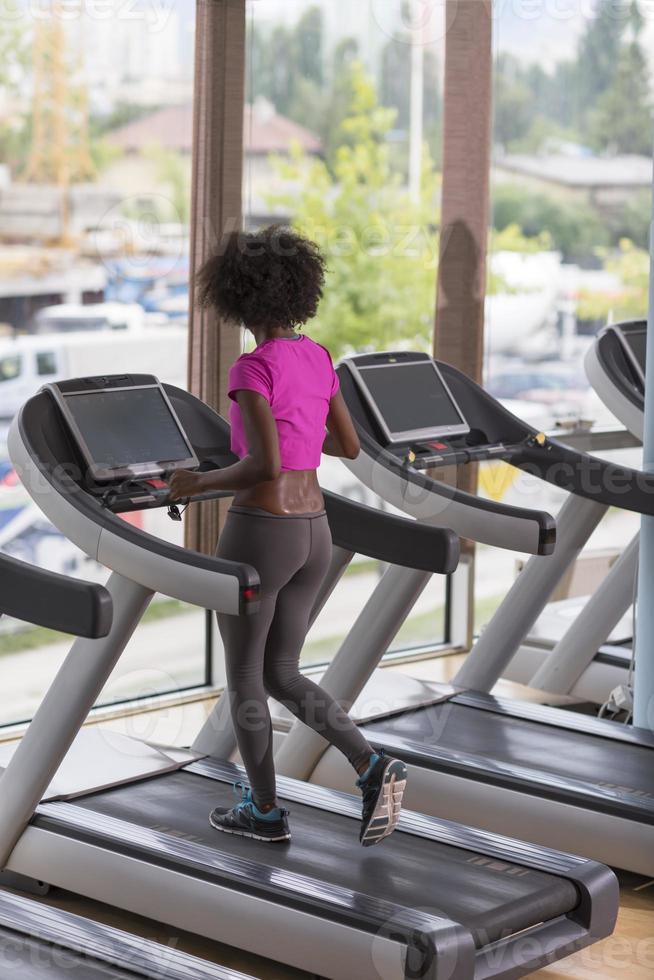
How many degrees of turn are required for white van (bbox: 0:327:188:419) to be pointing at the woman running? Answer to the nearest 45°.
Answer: approximately 90° to its left

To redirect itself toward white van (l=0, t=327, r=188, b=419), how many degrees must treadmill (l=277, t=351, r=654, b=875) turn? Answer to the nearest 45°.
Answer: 0° — it already faces it

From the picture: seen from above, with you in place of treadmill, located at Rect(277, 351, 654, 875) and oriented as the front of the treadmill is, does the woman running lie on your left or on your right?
on your left

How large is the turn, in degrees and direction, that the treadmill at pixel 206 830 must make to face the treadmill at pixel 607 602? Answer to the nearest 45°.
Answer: approximately 90° to its right

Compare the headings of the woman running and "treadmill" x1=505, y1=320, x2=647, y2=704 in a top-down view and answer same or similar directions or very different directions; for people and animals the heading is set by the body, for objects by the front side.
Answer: same or similar directions

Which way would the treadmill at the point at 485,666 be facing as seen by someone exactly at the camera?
facing away from the viewer and to the left of the viewer

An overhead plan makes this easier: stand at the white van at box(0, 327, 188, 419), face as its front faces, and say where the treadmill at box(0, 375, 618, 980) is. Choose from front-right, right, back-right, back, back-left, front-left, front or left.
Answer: left

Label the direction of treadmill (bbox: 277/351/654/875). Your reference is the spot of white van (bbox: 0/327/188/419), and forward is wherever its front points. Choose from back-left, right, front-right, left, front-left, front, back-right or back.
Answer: back-left

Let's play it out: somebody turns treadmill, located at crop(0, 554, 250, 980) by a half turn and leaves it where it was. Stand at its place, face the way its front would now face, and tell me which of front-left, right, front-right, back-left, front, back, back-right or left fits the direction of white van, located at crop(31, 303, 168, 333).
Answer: back-left

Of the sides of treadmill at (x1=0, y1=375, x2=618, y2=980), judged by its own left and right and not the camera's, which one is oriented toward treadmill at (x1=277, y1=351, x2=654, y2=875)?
right

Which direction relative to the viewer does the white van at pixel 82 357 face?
to the viewer's left

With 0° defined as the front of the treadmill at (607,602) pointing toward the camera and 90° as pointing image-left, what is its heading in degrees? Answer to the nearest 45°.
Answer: approximately 135°
